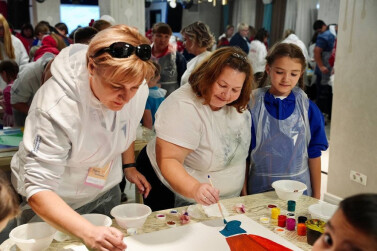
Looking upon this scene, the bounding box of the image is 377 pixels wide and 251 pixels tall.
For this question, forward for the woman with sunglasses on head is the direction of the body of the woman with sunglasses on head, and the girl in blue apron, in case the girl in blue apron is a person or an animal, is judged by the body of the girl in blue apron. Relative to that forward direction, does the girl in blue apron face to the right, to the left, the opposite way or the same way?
to the right

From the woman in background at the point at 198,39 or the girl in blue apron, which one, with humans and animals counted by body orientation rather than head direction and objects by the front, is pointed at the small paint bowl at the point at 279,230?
the girl in blue apron

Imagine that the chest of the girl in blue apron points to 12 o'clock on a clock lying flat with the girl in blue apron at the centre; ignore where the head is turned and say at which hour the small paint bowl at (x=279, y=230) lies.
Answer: The small paint bowl is roughly at 12 o'clock from the girl in blue apron.

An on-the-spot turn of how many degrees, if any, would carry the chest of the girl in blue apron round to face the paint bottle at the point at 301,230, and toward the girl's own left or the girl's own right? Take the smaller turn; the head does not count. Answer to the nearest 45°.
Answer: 0° — they already face it

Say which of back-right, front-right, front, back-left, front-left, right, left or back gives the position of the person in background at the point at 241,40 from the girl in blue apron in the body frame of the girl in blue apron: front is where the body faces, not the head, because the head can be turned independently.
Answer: back

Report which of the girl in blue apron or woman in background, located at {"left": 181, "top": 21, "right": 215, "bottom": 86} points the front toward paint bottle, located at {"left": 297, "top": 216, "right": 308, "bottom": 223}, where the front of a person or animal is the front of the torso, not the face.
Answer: the girl in blue apron

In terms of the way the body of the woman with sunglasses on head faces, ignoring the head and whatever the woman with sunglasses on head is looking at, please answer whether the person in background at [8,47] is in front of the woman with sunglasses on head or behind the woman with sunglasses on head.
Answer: behind

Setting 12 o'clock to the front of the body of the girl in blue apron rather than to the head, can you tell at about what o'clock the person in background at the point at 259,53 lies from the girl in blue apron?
The person in background is roughly at 6 o'clock from the girl in blue apron.

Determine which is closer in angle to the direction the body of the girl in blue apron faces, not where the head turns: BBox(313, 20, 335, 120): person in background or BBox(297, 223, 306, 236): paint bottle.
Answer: the paint bottle

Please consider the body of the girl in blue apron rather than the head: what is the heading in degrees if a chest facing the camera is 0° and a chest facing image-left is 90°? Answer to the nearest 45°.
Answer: approximately 0°
